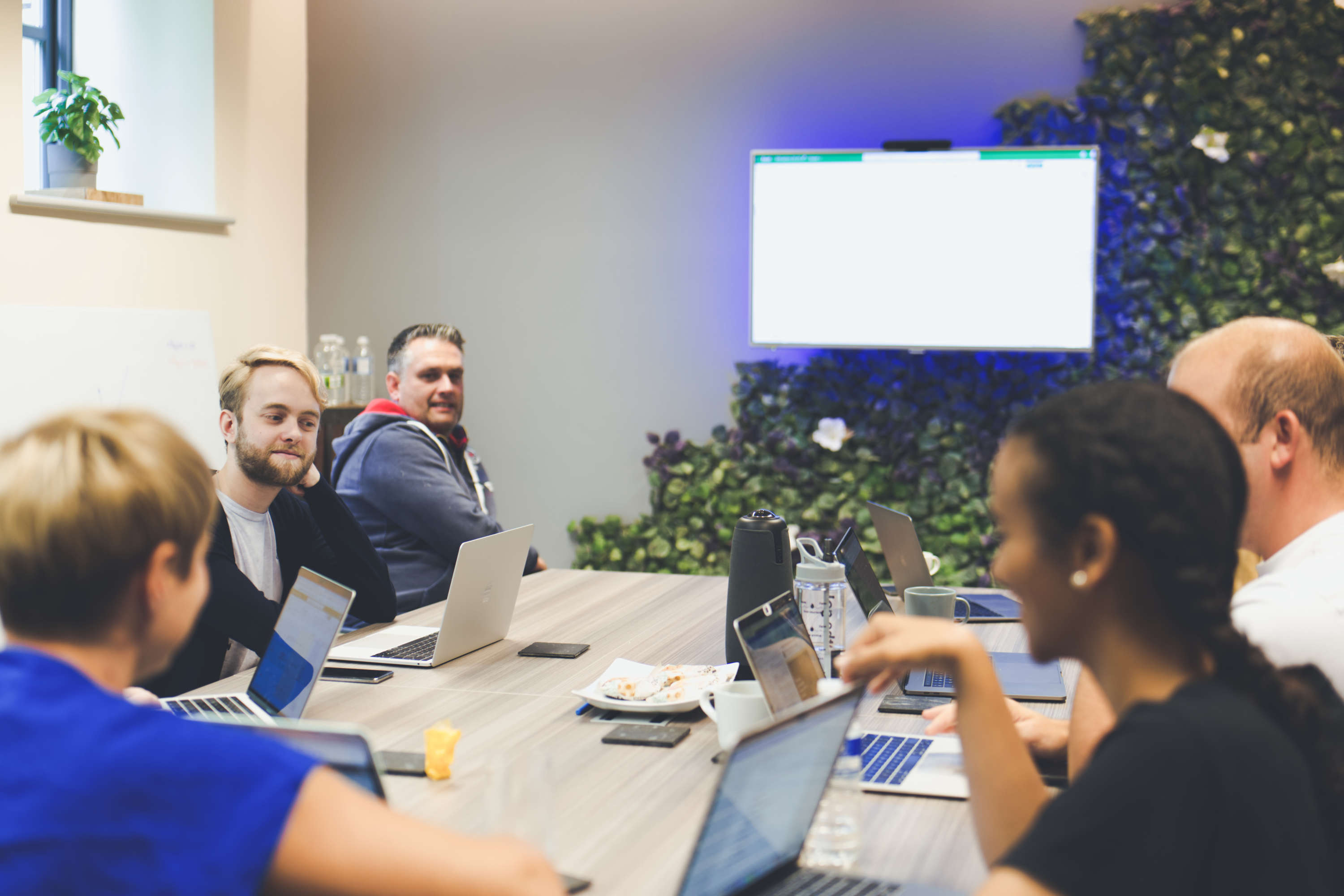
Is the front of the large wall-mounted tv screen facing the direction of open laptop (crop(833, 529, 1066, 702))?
yes

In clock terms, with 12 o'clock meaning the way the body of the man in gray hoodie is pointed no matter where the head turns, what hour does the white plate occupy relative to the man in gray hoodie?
The white plate is roughly at 1 o'clock from the man in gray hoodie.

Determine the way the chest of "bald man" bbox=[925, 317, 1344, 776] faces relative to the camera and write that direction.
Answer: to the viewer's left

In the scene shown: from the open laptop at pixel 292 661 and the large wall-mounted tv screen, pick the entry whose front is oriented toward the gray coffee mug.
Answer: the large wall-mounted tv screen

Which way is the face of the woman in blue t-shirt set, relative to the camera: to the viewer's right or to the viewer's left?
to the viewer's right

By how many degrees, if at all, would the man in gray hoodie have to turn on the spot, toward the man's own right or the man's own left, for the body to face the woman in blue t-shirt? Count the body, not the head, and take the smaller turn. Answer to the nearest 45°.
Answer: approximately 45° to the man's own right
